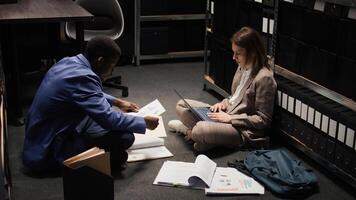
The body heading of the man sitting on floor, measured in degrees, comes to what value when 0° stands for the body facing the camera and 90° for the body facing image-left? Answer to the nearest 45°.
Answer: approximately 270°

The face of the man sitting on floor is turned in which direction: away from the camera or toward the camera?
away from the camera

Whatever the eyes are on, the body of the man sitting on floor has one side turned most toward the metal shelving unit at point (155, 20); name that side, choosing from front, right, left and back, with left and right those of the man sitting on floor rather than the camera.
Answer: left
